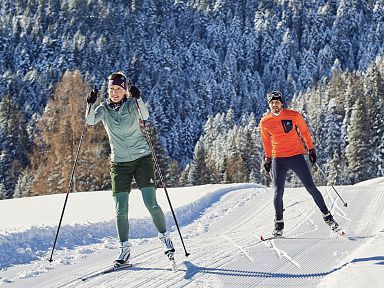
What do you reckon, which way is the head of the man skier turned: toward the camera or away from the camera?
toward the camera

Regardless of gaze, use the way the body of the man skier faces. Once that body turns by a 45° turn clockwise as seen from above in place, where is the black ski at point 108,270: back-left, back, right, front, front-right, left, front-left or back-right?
front

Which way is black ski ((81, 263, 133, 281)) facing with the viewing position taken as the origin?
facing the viewer and to the left of the viewer

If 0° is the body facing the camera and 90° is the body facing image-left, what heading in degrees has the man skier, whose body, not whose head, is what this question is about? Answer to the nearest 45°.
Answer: approximately 0°
